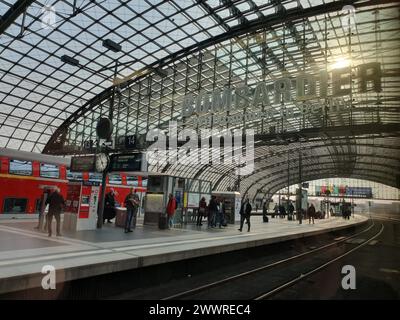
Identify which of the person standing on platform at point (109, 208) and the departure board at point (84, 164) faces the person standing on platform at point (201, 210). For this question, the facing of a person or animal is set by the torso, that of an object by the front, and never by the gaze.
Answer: the person standing on platform at point (109, 208)

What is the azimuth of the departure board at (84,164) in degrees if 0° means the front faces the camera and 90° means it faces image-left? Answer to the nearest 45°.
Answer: approximately 0°

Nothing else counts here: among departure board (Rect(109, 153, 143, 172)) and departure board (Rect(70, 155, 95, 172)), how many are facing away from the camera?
0

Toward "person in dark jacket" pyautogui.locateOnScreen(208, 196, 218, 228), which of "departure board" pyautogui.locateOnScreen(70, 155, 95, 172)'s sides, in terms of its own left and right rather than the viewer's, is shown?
left

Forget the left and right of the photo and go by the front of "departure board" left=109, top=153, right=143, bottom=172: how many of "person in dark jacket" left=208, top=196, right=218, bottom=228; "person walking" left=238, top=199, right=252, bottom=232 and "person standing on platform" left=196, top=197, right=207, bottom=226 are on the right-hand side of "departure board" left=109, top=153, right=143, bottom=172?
0

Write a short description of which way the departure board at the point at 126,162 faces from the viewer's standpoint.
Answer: facing the viewer

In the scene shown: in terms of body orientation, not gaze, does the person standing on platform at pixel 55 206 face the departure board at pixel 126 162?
no

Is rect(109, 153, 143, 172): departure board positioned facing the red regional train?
no

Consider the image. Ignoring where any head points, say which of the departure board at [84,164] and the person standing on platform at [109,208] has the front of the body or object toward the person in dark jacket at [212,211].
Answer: the person standing on platform

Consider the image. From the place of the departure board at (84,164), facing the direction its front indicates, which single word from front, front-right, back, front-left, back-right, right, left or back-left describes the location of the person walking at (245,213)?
left
